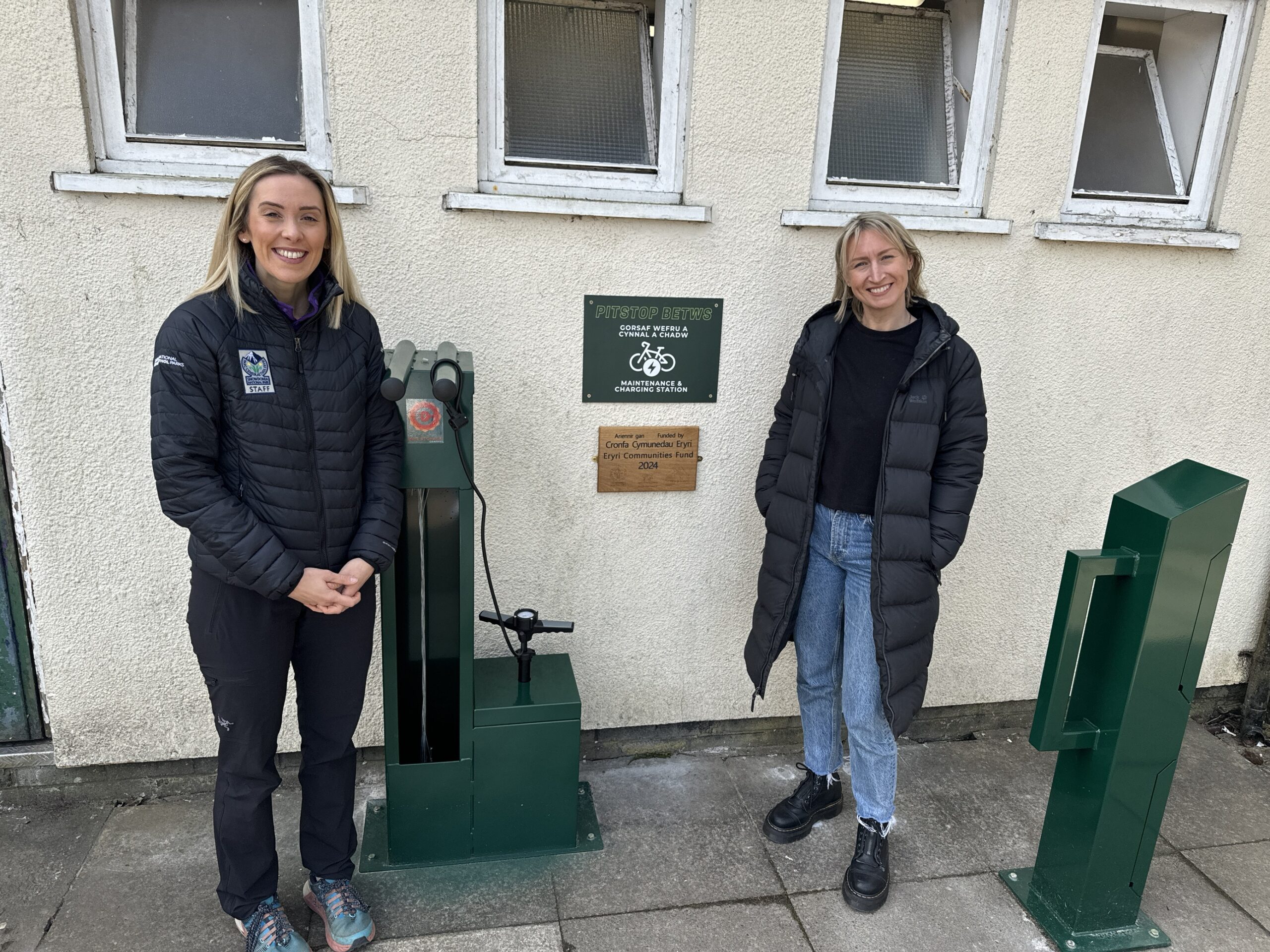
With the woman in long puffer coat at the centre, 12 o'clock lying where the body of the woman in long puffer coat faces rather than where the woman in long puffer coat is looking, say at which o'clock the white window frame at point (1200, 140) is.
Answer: The white window frame is roughly at 7 o'clock from the woman in long puffer coat.

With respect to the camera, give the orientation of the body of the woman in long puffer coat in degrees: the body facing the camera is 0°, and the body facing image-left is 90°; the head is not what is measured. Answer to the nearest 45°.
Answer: approximately 0°

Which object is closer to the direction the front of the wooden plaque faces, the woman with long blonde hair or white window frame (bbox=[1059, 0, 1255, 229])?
the woman with long blonde hair

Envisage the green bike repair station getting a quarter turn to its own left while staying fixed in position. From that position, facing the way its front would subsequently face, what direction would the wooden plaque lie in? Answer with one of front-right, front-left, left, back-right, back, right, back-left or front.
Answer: front-left

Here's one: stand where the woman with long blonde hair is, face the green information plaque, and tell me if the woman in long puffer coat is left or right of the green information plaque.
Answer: right

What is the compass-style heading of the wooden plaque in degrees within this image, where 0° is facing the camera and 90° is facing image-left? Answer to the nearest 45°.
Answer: approximately 0°
